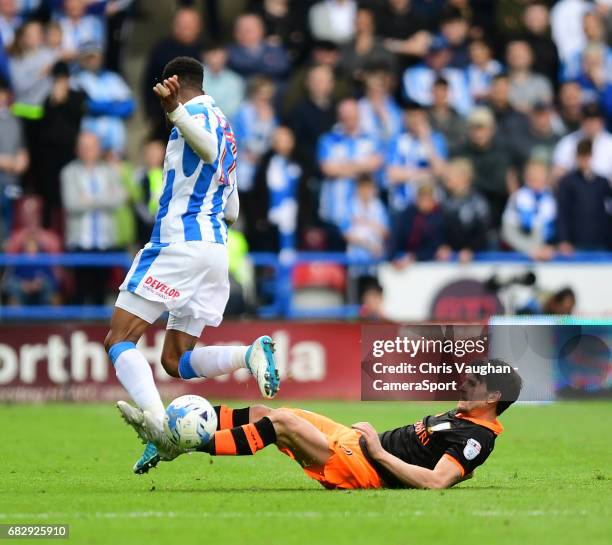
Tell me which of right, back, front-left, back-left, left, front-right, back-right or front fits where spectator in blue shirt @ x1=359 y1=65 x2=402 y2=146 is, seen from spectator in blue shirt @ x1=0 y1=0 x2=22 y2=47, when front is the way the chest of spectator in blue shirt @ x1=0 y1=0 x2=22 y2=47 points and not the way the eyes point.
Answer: left

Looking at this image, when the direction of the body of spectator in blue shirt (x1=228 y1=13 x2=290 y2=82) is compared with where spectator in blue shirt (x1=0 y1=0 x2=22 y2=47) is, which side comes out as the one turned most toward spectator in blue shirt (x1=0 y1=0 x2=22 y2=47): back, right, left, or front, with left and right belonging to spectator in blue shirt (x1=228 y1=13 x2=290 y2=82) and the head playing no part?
right

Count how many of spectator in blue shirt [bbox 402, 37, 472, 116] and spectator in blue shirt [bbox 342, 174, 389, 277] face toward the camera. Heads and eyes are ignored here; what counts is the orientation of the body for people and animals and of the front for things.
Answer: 2

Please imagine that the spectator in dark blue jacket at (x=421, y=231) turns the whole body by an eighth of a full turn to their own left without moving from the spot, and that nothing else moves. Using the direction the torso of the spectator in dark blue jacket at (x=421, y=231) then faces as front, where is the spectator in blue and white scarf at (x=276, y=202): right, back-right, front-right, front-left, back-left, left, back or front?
back-right

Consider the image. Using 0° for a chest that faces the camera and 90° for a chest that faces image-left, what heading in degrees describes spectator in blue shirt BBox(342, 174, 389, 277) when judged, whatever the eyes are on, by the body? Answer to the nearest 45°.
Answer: approximately 0°

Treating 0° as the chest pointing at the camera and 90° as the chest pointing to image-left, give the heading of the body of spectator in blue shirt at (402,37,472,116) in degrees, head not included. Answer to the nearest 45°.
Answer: approximately 0°

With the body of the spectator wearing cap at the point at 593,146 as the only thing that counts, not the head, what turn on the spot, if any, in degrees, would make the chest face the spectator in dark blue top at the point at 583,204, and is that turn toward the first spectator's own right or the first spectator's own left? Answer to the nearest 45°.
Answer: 0° — they already face them
